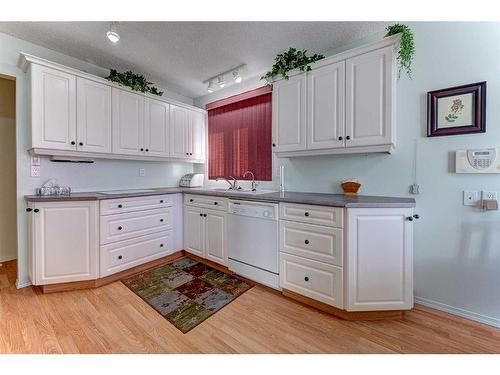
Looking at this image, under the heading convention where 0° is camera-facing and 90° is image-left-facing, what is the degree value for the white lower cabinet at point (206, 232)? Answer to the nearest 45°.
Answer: approximately 45°

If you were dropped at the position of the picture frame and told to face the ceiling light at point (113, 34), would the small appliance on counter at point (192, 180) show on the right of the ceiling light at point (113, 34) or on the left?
right

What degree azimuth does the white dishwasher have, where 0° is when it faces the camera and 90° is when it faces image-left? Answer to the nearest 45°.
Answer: approximately 45°

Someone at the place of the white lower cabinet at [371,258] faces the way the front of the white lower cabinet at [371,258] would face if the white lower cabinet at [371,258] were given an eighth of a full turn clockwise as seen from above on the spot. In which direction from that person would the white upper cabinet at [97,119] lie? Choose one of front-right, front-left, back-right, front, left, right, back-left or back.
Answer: front

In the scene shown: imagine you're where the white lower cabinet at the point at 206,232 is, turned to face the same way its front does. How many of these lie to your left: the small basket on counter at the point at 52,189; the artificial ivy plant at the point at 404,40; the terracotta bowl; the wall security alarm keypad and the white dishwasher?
4

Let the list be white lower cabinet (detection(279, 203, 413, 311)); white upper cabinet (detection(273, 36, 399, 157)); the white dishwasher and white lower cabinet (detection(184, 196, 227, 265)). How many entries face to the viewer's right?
0

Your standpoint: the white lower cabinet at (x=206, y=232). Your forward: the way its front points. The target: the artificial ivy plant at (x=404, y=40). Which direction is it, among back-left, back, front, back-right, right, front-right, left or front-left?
left

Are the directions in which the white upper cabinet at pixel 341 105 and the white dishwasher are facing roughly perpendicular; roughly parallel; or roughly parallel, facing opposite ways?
roughly parallel

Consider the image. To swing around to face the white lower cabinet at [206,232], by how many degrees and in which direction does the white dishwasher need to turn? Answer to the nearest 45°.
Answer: approximately 90° to its right

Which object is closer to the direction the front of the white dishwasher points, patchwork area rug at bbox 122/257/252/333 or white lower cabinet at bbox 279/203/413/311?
the patchwork area rug

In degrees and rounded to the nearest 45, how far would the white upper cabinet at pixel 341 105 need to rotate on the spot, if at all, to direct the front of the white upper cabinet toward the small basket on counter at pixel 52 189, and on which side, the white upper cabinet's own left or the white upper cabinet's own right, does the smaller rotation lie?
approximately 45° to the white upper cabinet's own right

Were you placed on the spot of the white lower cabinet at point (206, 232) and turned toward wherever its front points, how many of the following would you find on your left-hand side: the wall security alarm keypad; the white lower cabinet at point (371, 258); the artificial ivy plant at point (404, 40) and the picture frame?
4

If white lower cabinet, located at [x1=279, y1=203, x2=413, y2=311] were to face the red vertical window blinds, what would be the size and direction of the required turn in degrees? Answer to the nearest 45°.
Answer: approximately 90° to its right

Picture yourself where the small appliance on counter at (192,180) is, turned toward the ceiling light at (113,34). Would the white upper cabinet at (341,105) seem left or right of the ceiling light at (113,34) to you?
left
